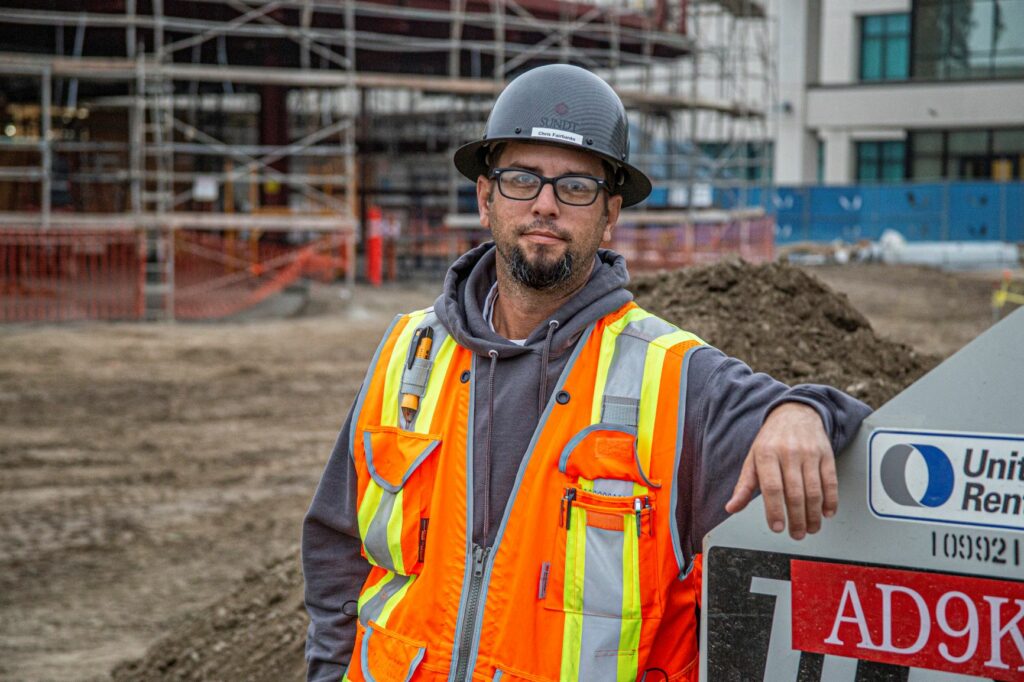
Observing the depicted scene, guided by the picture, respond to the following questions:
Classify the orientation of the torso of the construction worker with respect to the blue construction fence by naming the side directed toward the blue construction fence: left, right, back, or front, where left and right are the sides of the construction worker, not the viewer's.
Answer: back

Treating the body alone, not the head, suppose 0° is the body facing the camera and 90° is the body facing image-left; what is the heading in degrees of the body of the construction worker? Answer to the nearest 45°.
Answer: approximately 0°

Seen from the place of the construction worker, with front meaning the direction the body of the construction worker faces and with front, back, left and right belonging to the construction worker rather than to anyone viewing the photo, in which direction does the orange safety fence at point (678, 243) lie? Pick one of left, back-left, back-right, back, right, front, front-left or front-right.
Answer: back

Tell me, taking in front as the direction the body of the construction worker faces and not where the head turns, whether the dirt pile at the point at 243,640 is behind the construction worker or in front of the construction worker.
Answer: behind

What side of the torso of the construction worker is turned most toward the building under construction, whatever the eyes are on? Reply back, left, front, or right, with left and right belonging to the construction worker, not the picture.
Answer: back

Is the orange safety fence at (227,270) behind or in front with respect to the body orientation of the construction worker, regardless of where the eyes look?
behind
